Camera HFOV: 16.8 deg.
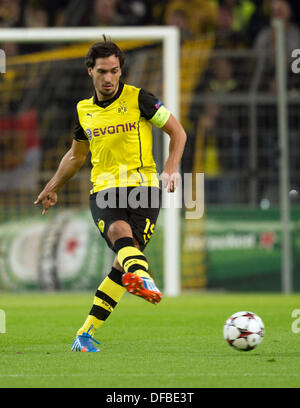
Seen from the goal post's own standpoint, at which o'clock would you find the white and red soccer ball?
The white and red soccer ball is roughly at 12 o'clock from the goal post.

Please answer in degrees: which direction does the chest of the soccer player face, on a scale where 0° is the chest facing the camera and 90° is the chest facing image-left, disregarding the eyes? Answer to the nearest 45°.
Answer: approximately 0°

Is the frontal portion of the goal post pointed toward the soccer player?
yes

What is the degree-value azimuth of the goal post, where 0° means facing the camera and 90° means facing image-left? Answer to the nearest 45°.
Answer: approximately 0°

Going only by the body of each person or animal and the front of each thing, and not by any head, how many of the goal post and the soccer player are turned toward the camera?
2

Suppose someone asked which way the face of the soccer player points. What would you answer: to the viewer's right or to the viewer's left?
to the viewer's right

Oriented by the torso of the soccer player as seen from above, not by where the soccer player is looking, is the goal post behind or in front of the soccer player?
behind
